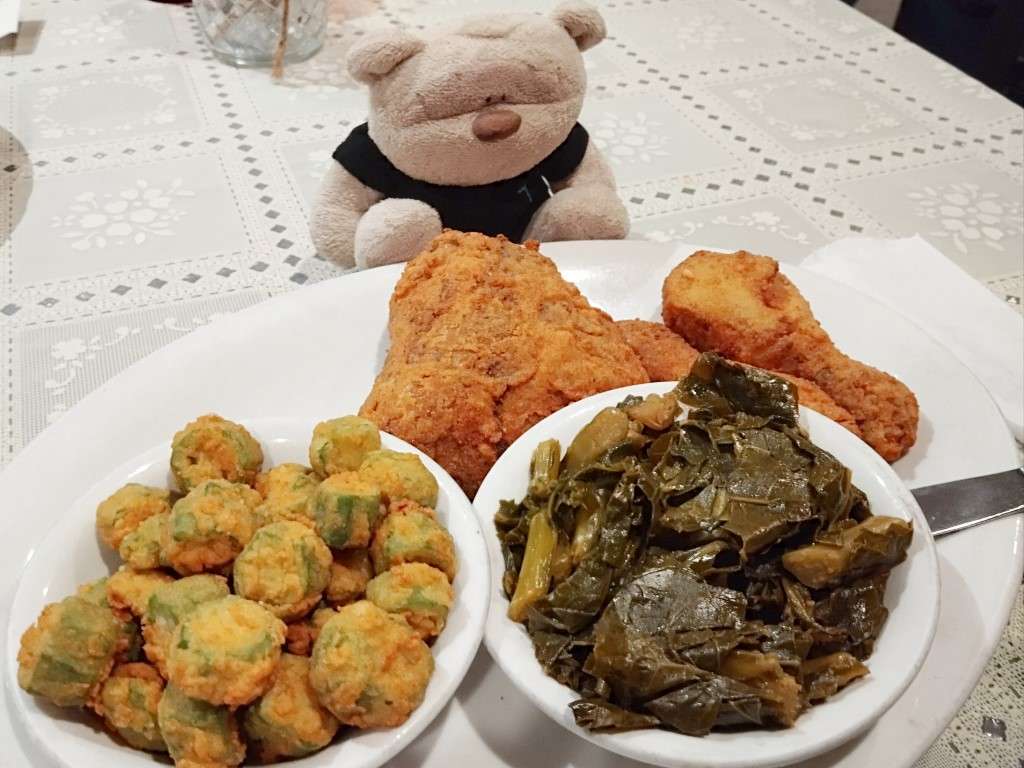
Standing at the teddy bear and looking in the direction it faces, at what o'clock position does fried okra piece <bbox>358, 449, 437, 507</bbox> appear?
The fried okra piece is roughly at 12 o'clock from the teddy bear.

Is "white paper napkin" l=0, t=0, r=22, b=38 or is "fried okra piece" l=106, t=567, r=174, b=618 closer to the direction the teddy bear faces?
the fried okra piece

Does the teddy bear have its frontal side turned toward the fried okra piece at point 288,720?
yes

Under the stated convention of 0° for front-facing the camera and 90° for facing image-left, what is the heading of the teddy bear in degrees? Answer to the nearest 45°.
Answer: approximately 0°

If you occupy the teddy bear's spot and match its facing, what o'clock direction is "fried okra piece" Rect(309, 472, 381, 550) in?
The fried okra piece is roughly at 12 o'clock from the teddy bear.

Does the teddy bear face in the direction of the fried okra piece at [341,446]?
yes

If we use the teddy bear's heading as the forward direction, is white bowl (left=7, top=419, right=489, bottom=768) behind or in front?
in front

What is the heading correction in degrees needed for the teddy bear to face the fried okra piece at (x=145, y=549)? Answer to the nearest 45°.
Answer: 0° — it already faces it

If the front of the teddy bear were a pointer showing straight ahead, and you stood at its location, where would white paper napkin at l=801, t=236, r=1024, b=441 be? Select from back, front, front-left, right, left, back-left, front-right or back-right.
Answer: left

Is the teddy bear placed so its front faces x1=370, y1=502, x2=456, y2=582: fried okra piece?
yes
